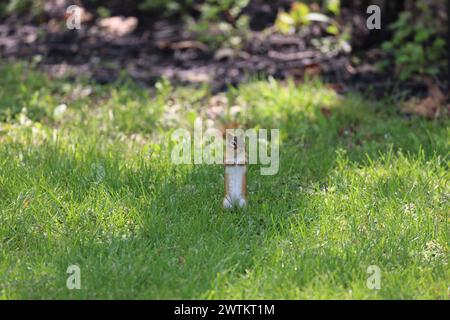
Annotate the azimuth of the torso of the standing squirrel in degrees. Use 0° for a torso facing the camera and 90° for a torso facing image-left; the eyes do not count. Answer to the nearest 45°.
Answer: approximately 0°
